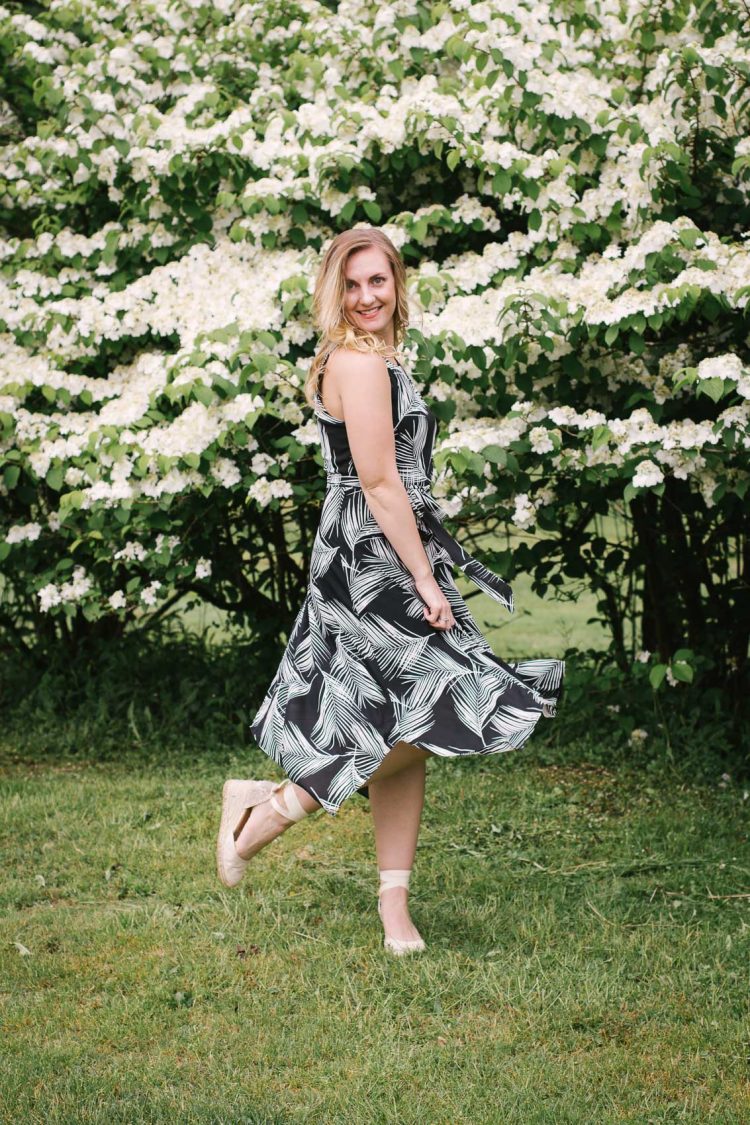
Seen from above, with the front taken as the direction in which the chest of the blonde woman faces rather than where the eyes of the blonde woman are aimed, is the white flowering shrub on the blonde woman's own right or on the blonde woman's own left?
on the blonde woman's own left

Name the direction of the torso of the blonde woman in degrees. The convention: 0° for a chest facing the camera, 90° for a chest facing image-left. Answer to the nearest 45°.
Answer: approximately 270°
